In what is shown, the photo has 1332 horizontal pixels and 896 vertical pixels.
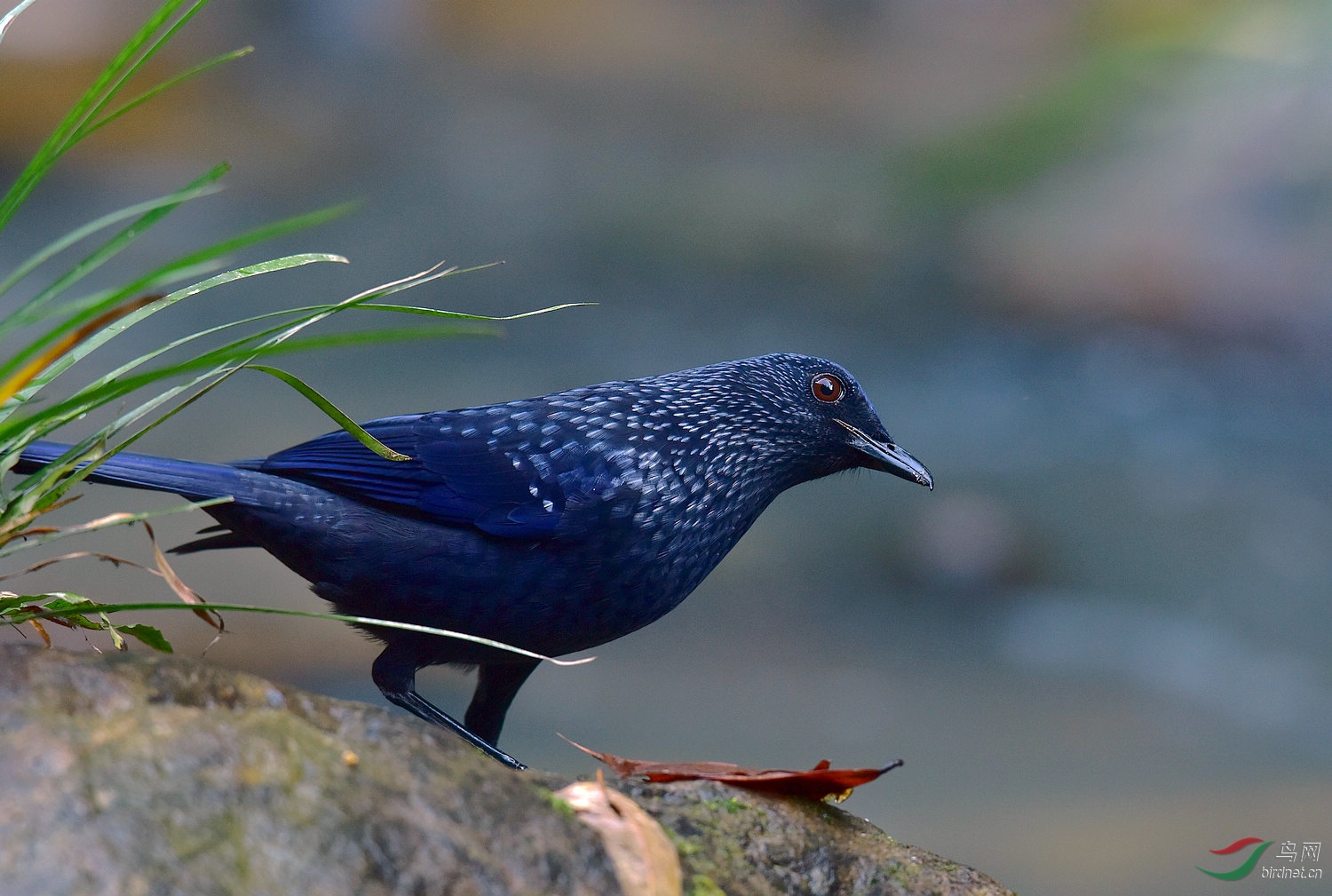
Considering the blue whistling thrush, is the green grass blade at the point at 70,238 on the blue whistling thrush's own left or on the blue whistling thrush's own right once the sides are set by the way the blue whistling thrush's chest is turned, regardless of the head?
on the blue whistling thrush's own right

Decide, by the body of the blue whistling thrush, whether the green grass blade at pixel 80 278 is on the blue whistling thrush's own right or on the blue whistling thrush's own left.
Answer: on the blue whistling thrush's own right

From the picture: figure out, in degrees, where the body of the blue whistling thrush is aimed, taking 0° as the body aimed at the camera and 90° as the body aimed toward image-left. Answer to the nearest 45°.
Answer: approximately 270°

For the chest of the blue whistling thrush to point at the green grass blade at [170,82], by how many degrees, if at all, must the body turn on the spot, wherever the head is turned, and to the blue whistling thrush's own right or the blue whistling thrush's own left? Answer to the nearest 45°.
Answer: approximately 135° to the blue whistling thrush's own right

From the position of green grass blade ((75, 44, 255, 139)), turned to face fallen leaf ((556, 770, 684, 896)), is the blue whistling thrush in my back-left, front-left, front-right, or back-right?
front-left

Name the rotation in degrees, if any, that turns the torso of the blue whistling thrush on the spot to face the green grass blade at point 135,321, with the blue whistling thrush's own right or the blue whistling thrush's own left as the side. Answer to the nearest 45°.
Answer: approximately 135° to the blue whistling thrush's own right

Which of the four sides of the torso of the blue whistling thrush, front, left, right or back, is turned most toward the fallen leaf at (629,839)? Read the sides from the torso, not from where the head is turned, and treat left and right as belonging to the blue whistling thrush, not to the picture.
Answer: right
